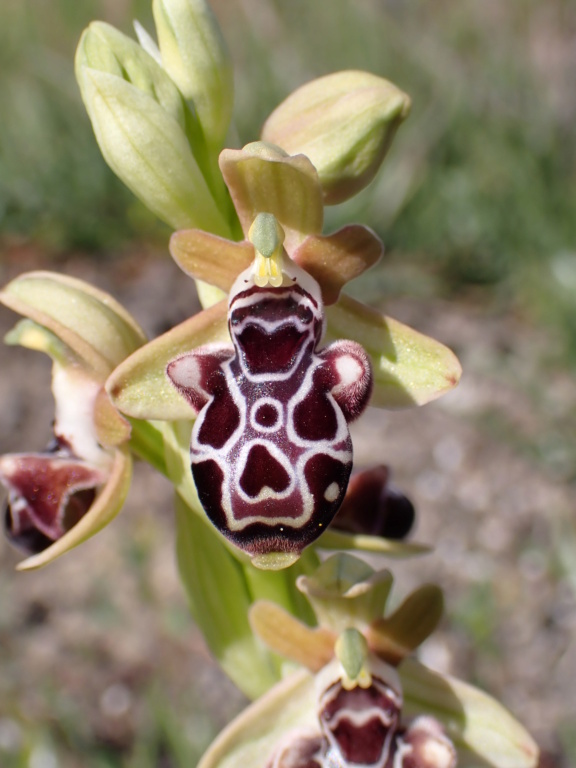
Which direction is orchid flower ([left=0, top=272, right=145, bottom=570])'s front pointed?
to the viewer's left

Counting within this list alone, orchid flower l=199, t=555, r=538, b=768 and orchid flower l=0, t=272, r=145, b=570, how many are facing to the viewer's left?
1

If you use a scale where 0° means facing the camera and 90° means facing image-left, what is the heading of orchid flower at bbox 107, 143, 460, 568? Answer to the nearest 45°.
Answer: approximately 0°

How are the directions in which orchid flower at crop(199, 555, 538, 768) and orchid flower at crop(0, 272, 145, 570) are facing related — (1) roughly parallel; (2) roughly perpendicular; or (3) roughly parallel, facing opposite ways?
roughly perpendicular
